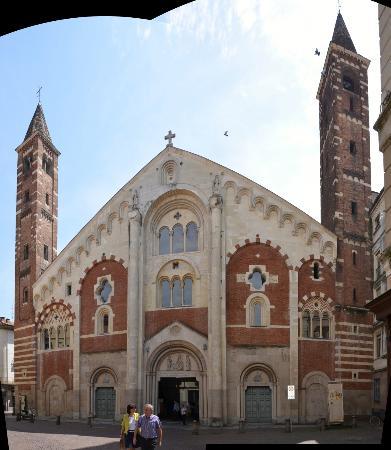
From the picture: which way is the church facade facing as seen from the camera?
toward the camera

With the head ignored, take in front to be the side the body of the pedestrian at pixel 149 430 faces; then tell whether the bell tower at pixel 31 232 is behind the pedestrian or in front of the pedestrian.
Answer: behind

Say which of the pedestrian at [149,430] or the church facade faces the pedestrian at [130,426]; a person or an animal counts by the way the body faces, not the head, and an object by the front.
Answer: the church facade

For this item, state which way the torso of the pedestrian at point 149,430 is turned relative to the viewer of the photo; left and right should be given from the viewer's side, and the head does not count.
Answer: facing the viewer

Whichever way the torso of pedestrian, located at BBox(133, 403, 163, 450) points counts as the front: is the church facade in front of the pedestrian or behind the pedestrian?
behind

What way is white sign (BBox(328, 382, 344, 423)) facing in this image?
toward the camera

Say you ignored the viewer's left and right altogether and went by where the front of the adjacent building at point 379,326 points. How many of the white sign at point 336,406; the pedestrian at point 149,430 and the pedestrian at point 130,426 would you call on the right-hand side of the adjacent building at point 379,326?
0

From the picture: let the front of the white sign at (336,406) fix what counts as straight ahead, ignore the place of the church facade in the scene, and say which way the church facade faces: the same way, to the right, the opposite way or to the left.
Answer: the same way

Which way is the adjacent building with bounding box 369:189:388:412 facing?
to the viewer's left

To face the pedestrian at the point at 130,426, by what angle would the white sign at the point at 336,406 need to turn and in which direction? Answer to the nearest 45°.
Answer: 0° — it already faces them

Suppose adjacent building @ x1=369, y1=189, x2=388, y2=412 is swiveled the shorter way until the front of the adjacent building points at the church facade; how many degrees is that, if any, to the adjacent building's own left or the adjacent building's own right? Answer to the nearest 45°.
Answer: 0° — it already faces it

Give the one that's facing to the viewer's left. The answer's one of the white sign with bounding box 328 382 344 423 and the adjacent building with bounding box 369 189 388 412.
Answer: the adjacent building

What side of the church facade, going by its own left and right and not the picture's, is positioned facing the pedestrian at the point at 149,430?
front
